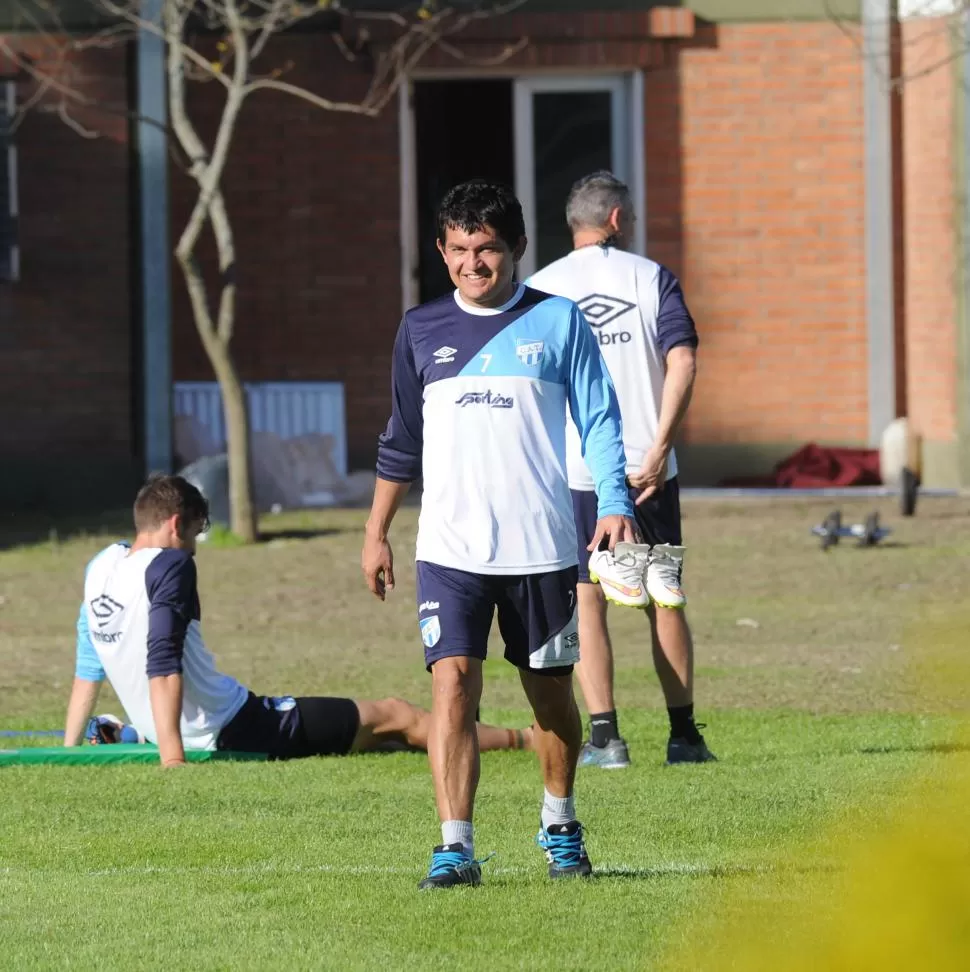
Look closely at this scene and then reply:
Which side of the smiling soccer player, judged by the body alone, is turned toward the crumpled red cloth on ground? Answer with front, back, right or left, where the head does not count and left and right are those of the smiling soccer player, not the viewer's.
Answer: back

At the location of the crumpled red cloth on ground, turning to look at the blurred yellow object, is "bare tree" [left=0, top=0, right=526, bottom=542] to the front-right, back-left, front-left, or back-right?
front-right

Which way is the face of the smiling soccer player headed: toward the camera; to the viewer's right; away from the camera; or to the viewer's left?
toward the camera

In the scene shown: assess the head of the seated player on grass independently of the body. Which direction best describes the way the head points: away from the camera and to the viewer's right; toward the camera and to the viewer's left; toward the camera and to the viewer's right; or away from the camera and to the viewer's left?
away from the camera and to the viewer's right

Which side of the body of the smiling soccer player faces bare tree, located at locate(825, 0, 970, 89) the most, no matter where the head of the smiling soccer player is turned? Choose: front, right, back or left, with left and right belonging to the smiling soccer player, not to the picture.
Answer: back

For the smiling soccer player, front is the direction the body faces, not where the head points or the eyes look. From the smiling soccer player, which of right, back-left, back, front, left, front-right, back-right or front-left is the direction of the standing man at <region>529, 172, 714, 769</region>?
back

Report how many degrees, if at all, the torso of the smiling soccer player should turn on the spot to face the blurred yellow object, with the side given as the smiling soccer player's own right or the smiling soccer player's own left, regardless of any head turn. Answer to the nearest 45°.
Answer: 0° — they already face it

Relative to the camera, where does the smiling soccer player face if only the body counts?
toward the camera

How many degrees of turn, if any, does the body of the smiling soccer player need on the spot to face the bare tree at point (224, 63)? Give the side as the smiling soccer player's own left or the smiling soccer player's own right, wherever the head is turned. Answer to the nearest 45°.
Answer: approximately 180°
